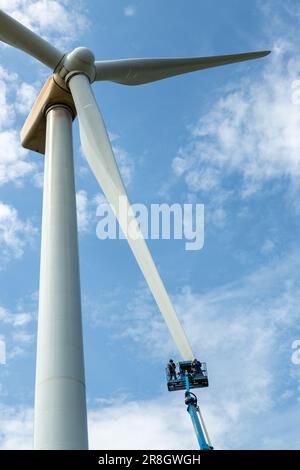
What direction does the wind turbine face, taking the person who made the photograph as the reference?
facing the viewer and to the right of the viewer

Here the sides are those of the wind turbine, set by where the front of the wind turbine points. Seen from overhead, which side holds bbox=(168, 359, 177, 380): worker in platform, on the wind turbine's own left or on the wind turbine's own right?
on the wind turbine's own left

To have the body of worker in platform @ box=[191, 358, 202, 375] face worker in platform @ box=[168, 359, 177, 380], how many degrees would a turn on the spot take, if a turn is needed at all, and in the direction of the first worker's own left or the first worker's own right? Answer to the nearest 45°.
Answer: approximately 45° to the first worker's own right

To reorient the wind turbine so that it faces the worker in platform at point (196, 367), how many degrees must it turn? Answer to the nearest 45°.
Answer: approximately 45° to its left

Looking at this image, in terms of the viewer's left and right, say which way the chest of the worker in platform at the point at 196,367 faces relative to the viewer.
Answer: facing to the left of the viewer

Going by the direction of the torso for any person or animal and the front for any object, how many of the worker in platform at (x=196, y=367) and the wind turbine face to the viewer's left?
1
